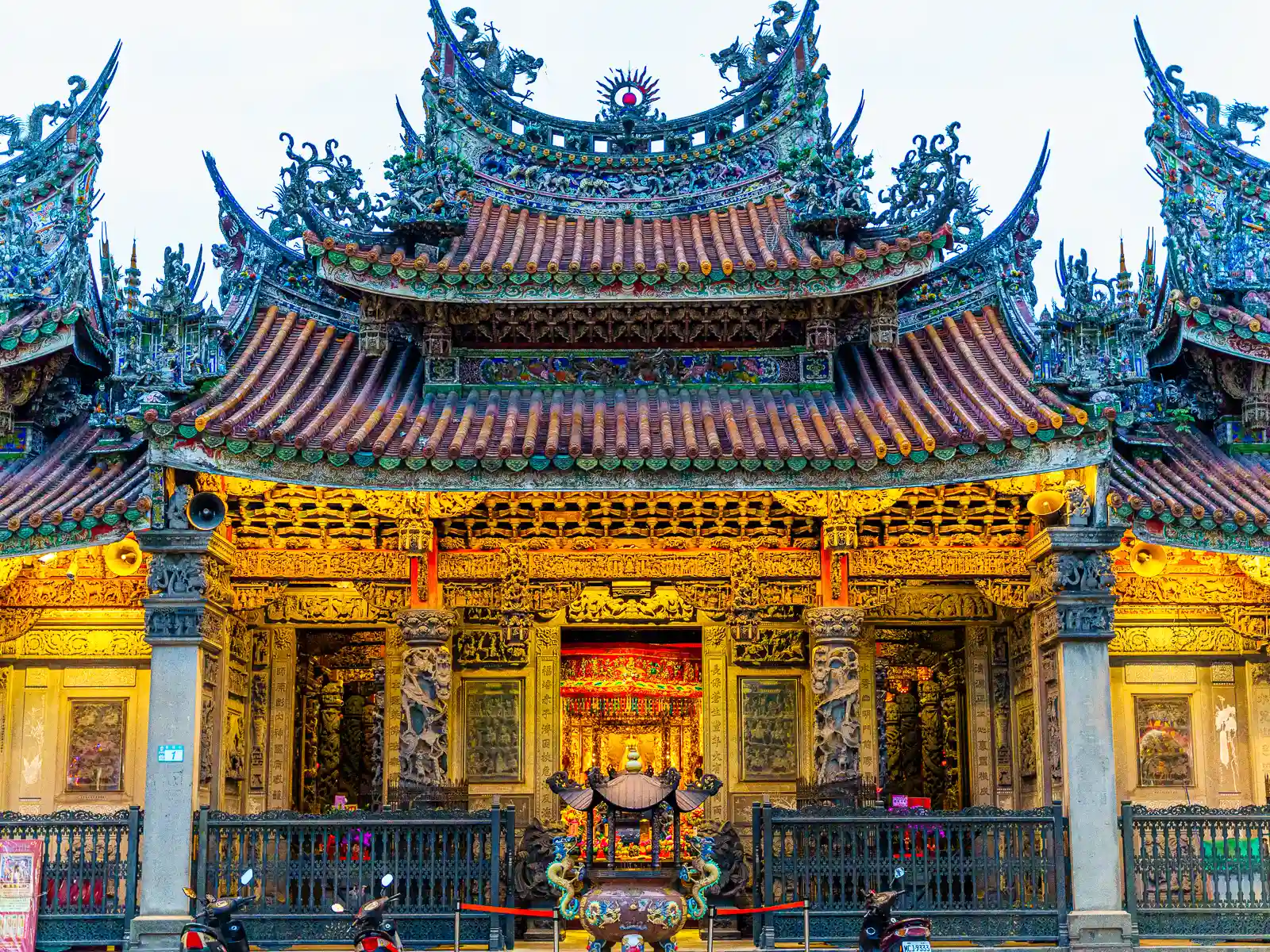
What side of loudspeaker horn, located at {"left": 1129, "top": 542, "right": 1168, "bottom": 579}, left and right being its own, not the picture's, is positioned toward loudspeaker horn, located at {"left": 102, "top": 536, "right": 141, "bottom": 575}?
right

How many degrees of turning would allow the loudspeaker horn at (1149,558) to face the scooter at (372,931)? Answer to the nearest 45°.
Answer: approximately 45° to its right

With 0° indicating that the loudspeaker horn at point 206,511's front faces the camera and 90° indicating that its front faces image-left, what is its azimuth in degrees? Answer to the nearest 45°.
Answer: approximately 0°

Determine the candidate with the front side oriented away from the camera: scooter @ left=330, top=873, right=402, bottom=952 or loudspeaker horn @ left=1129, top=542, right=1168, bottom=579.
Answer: the scooter

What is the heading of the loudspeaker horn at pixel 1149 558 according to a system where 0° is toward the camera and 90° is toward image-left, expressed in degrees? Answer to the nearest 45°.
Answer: approximately 0°

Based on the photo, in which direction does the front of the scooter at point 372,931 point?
away from the camera

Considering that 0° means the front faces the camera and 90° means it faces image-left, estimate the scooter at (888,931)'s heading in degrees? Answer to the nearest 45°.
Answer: approximately 135°

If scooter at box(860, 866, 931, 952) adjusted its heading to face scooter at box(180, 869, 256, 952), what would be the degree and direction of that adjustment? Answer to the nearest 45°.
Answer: approximately 45° to its left

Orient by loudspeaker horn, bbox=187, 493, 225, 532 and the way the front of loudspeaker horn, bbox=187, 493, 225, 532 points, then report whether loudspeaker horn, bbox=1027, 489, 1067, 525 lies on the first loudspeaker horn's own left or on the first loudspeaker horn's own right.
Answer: on the first loudspeaker horn's own left

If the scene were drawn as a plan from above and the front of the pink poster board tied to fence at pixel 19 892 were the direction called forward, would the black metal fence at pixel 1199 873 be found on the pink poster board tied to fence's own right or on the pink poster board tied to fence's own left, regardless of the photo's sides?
on the pink poster board tied to fence's own left
